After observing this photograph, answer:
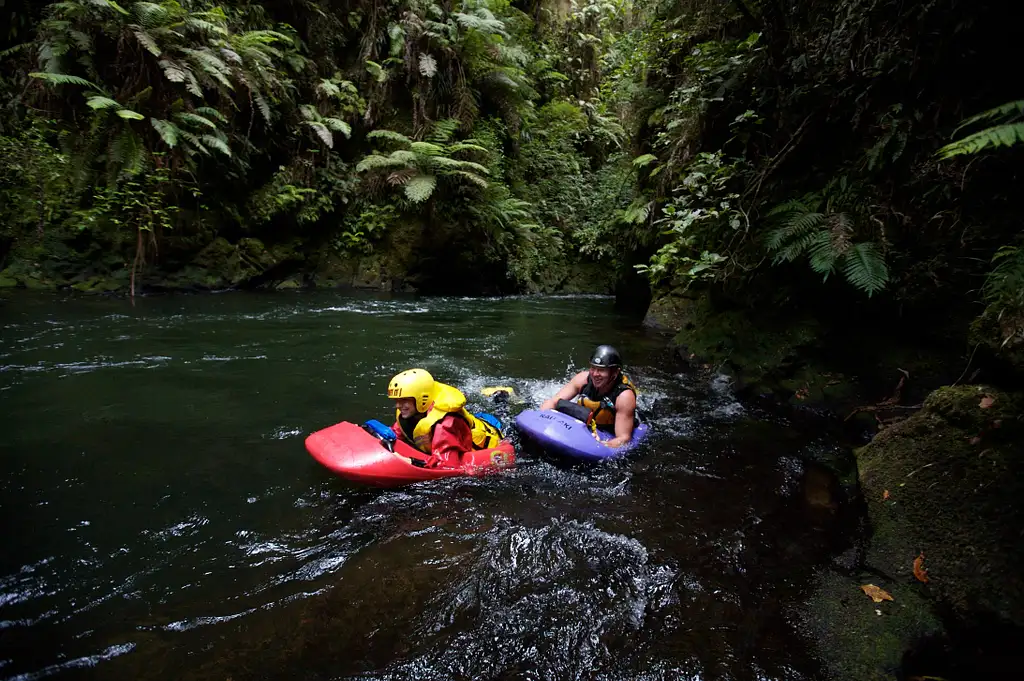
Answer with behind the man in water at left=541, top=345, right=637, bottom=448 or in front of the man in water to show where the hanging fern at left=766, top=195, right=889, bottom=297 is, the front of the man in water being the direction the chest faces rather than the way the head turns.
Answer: behind

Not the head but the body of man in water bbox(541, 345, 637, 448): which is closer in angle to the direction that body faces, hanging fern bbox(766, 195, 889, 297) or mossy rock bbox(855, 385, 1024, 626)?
the mossy rock

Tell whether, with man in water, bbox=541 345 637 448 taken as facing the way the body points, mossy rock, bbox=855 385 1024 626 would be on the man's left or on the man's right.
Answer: on the man's left

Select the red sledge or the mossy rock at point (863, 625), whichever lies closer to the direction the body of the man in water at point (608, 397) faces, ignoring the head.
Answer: the red sledge

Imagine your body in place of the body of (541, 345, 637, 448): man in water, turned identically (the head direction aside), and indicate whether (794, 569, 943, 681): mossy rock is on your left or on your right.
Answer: on your left

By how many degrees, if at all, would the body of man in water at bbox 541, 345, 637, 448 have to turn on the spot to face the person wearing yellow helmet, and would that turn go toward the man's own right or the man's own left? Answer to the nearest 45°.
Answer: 0° — they already face them

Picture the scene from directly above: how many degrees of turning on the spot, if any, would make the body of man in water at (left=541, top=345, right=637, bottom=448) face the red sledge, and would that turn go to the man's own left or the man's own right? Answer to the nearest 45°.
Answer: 0° — they already face it

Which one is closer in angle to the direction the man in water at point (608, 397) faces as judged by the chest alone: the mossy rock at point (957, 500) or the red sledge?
the red sledge

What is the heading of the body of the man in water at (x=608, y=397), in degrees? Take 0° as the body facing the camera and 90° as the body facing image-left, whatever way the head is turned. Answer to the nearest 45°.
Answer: approximately 45°

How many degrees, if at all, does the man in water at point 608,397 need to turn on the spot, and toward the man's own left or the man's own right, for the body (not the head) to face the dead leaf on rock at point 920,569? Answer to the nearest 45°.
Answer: approximately 90° to the man's own left
